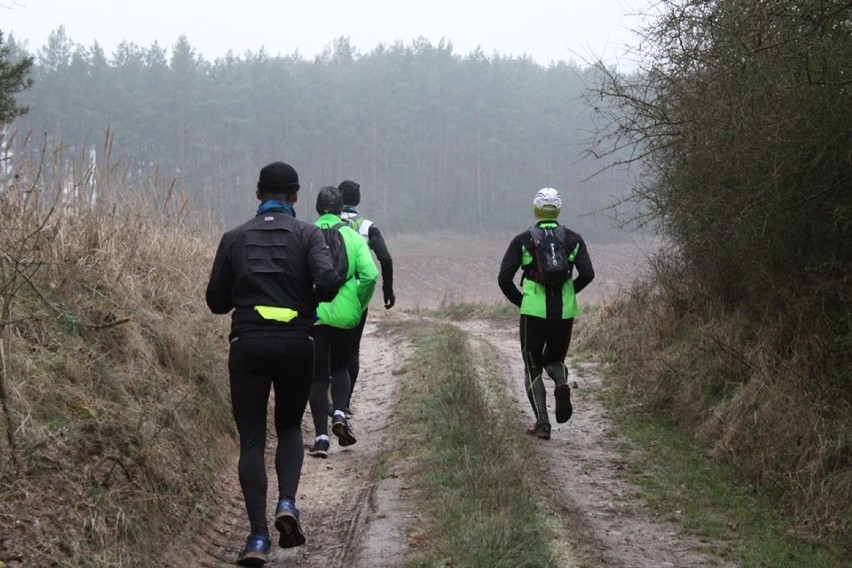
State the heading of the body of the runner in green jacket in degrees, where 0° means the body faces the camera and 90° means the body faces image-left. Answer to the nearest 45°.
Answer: approximately 180°

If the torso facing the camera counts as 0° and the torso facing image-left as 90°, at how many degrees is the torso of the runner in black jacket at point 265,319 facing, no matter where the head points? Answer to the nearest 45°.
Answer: approximately 180°

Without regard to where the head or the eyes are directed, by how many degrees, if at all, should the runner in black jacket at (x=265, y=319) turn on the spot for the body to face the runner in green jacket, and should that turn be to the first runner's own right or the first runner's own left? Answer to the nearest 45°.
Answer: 0° — they already face them

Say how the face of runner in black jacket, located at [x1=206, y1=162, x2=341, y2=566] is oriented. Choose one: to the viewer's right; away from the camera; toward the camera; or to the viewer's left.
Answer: away from the camera

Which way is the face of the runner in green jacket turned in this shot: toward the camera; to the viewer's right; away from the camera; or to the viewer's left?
away from the camera

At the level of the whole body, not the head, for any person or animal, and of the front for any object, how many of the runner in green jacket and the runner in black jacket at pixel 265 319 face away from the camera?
2

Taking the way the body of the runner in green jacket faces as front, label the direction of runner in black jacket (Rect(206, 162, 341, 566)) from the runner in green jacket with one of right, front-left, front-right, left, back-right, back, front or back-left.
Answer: back
